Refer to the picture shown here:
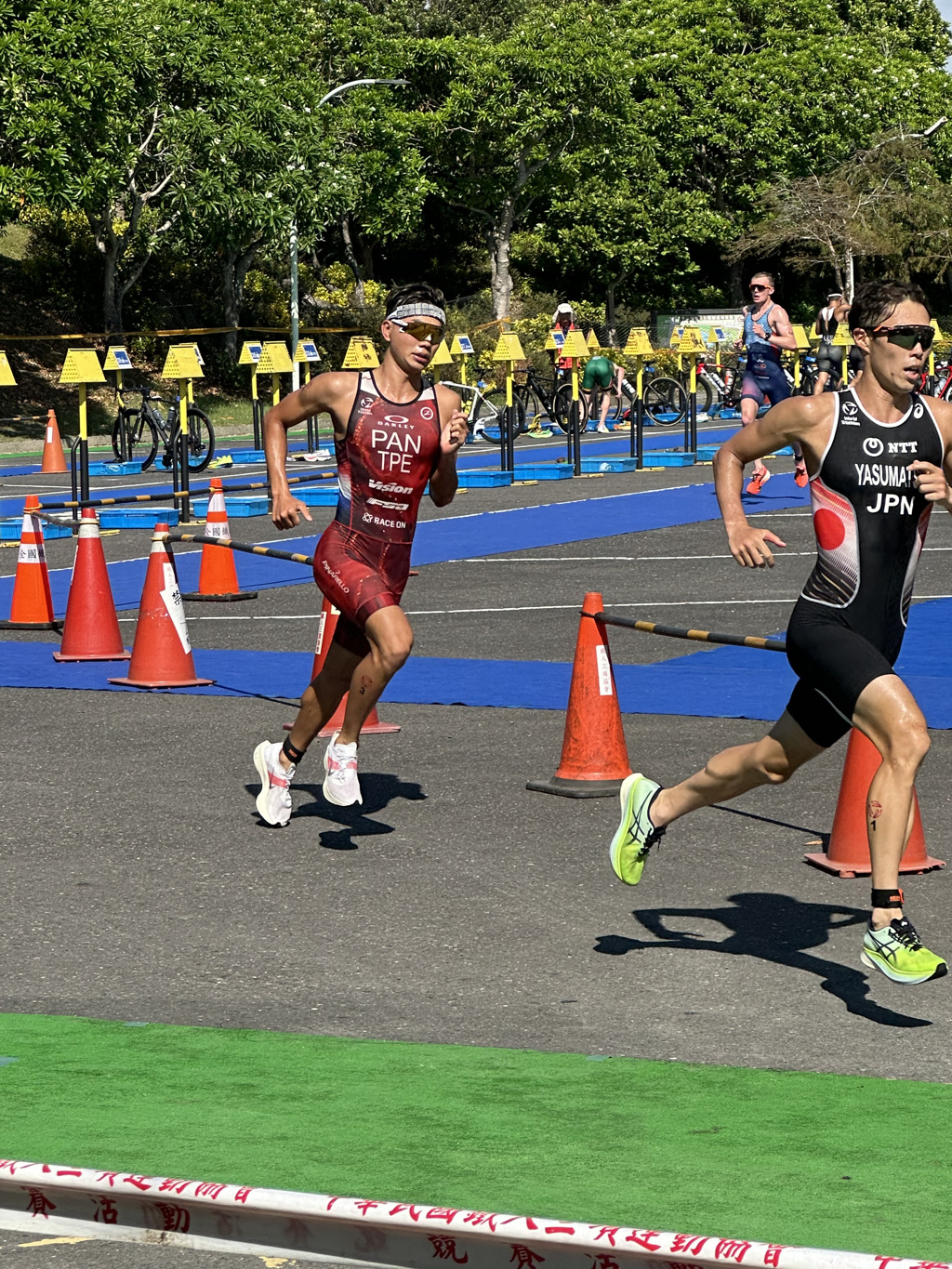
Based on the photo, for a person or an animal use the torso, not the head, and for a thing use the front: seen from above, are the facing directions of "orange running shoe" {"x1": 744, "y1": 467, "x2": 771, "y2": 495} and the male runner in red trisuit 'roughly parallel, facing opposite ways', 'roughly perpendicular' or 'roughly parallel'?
roughly perpendicular

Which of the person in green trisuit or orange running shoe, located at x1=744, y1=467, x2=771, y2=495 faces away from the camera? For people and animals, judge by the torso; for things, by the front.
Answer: the person in green trisuit

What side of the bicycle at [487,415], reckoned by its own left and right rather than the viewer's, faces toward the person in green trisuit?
back

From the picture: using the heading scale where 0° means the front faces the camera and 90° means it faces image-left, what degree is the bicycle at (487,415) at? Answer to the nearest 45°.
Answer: approximately 90°

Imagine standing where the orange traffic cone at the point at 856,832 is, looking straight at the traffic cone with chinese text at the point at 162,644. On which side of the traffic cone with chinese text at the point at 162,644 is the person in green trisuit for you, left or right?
right

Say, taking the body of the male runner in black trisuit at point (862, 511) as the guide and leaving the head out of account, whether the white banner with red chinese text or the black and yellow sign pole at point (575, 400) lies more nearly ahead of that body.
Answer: the white banner with red chinese text

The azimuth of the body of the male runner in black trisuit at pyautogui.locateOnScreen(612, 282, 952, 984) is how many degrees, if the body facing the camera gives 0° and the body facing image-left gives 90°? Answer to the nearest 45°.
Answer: approximately 315°

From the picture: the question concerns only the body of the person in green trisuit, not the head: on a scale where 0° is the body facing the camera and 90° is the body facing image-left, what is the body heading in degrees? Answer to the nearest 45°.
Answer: approximately 180°

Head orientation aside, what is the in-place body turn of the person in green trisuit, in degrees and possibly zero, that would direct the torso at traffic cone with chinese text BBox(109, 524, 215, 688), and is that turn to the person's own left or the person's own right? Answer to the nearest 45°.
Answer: approximately 180°

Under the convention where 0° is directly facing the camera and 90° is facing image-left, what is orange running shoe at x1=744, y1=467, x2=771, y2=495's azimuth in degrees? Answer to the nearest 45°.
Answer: approximately 45°

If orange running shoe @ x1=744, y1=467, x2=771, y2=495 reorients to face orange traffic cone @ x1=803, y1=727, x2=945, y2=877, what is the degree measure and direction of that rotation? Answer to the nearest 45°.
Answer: approximately 45° to its left
